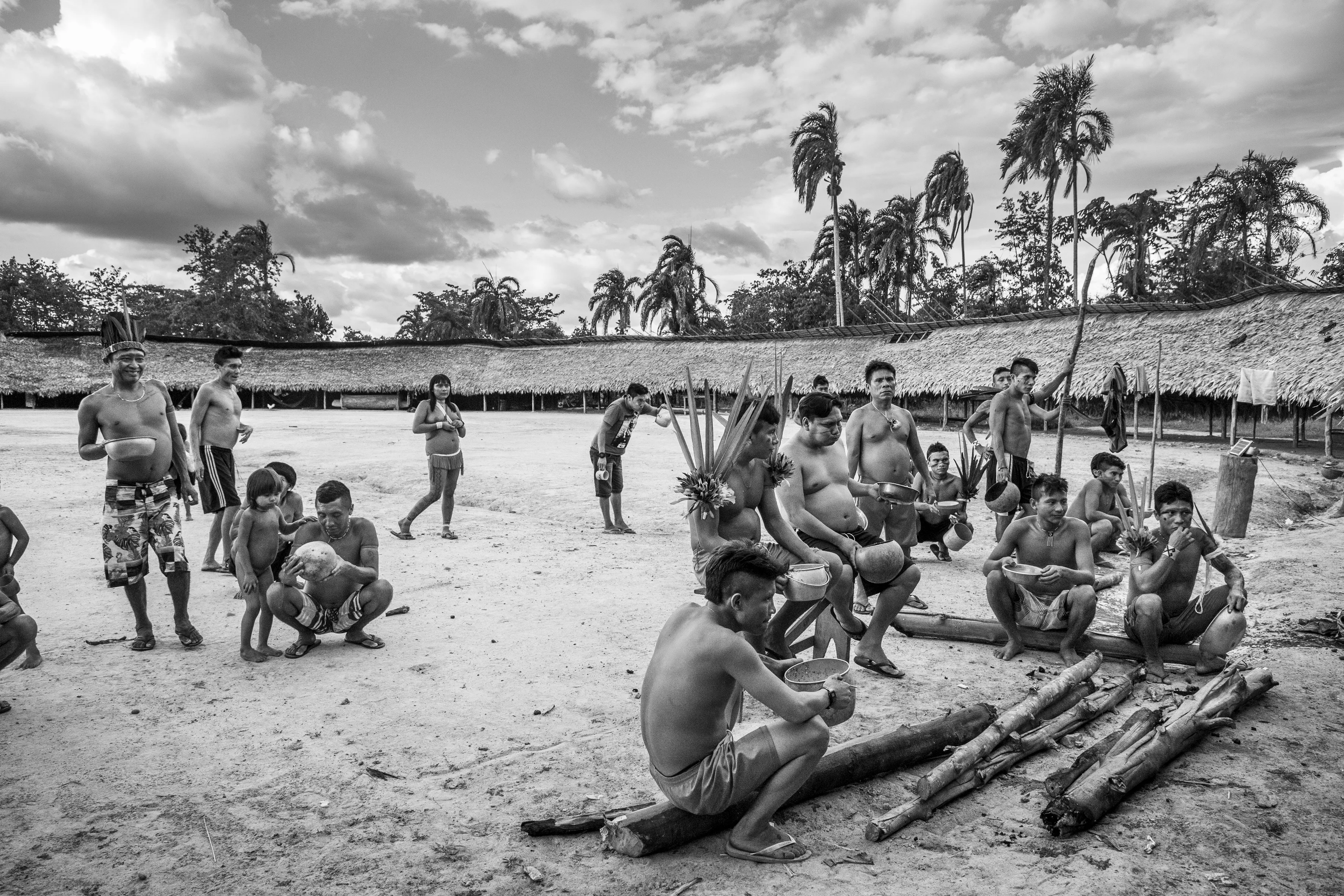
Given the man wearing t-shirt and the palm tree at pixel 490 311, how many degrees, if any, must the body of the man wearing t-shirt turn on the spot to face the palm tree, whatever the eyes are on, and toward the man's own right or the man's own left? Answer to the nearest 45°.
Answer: approximately 135° to the man's own left

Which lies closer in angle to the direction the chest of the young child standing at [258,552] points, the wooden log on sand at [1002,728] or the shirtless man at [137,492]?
the wooden log on sand

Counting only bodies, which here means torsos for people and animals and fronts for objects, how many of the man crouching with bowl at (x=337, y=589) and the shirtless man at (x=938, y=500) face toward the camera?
2

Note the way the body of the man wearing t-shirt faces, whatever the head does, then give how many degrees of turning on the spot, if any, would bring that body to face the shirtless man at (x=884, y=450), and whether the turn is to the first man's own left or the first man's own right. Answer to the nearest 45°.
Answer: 0° — they already face them

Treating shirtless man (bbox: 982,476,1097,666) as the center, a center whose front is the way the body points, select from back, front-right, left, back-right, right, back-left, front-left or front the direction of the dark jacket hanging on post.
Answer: back

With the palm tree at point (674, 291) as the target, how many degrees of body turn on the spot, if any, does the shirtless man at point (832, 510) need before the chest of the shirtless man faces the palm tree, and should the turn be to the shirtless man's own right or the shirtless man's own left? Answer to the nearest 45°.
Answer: approximately 135° to the shirtless man's own left

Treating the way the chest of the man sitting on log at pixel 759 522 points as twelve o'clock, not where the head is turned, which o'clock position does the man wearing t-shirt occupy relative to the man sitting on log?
The man wearing t-shirt is roughly at 7 o'clock from the man sitting on log.

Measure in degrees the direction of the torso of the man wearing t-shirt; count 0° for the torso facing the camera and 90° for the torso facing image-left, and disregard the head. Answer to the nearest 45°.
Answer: approximately 315°

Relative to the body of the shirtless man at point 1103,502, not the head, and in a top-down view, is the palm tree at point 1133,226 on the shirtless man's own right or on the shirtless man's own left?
on the shirtless man's own left
